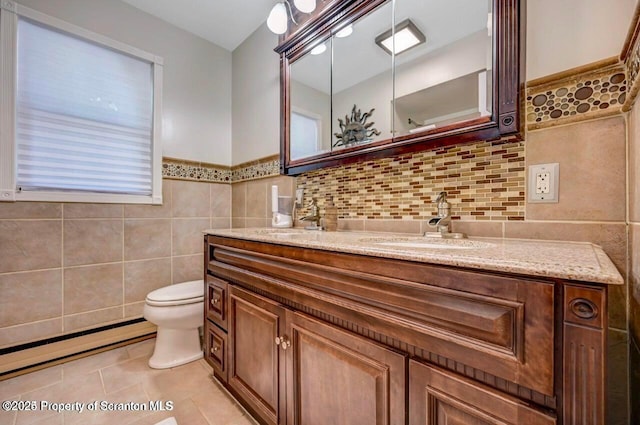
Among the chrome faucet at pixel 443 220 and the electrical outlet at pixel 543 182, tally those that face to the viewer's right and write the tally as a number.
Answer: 0

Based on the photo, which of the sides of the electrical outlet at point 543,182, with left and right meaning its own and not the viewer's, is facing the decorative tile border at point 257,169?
right

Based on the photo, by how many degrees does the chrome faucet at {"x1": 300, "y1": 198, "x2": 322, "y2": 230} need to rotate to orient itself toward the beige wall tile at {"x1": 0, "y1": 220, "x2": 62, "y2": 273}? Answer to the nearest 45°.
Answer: approximately 45° to its right

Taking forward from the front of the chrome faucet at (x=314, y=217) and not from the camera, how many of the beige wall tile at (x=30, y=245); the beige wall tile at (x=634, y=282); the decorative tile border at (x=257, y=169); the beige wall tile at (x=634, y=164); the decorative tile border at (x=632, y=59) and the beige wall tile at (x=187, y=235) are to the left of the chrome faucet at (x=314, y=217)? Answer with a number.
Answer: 3

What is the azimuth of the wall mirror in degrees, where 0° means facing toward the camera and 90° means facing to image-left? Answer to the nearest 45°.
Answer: approximately 45°

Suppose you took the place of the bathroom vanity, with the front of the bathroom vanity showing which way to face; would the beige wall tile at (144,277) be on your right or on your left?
on your right

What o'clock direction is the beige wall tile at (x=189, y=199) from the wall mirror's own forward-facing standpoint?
The beige wall tile is roughly at 2 o'clock from the wall mirror.

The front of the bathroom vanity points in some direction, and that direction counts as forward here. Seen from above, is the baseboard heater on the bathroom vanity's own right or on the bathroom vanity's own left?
on the bathroom vanity's own right

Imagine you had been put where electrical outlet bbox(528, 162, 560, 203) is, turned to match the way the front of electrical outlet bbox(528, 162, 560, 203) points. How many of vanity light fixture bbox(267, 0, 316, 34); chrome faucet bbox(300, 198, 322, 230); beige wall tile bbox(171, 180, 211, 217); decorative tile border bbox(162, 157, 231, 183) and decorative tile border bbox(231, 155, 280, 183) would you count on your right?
5

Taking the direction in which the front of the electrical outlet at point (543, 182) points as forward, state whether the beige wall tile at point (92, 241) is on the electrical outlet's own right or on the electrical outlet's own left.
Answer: on the electrical outlet's own right

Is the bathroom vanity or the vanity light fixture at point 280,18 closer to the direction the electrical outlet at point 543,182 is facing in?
the bathroom vanity

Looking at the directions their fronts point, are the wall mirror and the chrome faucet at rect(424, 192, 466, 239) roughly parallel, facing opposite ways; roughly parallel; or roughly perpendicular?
roughly parallel
